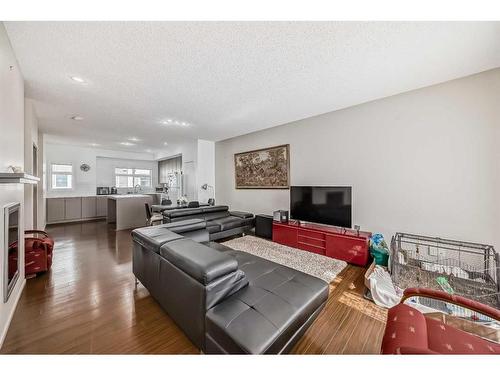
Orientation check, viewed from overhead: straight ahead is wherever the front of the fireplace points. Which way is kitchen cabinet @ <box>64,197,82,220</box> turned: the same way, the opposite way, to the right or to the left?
to the right

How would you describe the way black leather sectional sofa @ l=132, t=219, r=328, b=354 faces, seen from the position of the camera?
facing away from the viewer and to the right of the viewer

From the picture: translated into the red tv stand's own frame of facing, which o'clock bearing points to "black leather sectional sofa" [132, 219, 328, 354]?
The black leather sectional sofa is roughly at 11 o'clock from the red tv stand.

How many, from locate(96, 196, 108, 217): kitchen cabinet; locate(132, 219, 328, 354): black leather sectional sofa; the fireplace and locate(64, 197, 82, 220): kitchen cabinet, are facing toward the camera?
2

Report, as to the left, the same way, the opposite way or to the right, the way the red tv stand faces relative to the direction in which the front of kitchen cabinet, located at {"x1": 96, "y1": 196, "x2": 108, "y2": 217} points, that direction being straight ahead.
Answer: to the right

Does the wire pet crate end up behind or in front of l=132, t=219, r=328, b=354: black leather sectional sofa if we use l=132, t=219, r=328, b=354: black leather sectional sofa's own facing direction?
in front

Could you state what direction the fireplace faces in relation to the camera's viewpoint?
facing to the right of the viewer

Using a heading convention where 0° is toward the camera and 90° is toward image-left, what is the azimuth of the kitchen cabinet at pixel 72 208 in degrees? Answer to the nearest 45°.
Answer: approximately 0°

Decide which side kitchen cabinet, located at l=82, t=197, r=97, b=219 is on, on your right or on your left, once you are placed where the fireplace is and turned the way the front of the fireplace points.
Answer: on your left

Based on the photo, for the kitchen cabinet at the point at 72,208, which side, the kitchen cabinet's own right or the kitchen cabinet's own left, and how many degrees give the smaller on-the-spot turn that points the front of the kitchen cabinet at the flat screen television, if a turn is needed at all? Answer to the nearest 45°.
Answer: approximately 45° to the kitchen cabinet's own left
